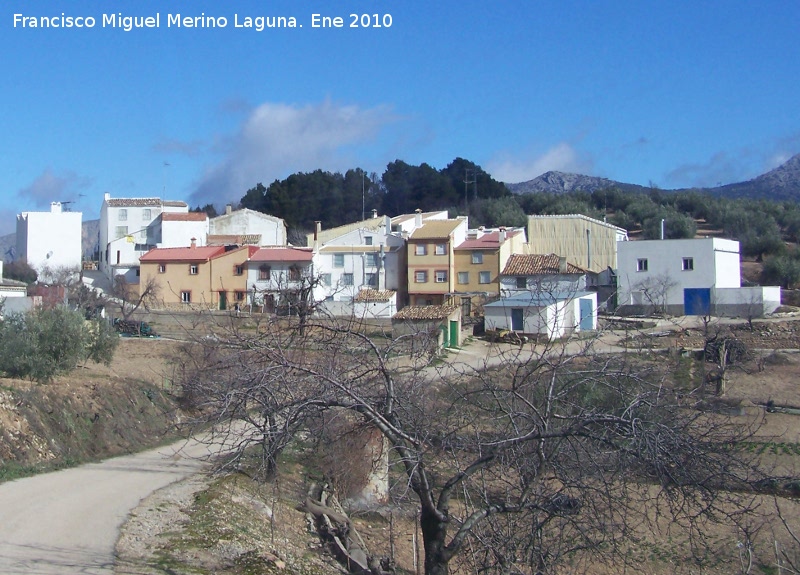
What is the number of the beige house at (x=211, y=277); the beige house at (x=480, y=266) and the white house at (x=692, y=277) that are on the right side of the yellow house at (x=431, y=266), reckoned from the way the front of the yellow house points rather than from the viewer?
1

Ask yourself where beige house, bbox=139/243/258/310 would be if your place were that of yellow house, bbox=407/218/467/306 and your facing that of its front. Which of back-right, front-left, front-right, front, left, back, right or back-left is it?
right

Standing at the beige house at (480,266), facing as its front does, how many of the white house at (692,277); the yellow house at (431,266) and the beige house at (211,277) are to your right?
2

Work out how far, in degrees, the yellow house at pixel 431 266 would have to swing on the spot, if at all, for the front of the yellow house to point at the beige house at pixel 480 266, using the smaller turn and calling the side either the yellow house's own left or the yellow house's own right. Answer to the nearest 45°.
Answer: approximately 90° to the yellow house's own left

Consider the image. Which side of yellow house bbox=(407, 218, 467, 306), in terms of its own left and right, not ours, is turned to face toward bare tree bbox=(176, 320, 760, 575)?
front

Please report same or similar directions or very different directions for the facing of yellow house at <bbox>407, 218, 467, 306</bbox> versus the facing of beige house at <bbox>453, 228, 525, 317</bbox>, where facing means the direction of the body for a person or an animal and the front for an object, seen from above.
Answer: same or similar directions

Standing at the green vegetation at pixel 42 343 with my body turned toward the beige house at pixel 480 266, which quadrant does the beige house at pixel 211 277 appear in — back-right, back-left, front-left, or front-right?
front-left

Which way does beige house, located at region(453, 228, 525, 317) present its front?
toward the camera

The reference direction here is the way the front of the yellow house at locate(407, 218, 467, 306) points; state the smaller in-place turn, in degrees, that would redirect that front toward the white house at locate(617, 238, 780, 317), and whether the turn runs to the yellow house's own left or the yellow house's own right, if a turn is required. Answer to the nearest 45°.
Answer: approximately 90° to the yellow house's own left

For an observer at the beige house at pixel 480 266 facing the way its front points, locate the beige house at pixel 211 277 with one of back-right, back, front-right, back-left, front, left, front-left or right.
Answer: right

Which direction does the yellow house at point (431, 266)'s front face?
toward the camera

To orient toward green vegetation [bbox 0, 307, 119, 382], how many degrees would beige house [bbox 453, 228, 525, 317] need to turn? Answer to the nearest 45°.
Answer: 0° — it already faces it

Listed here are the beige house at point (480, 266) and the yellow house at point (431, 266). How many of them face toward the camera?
2

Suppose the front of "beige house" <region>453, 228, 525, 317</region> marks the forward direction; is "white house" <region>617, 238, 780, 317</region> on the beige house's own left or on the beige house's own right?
on the beige house's own left
